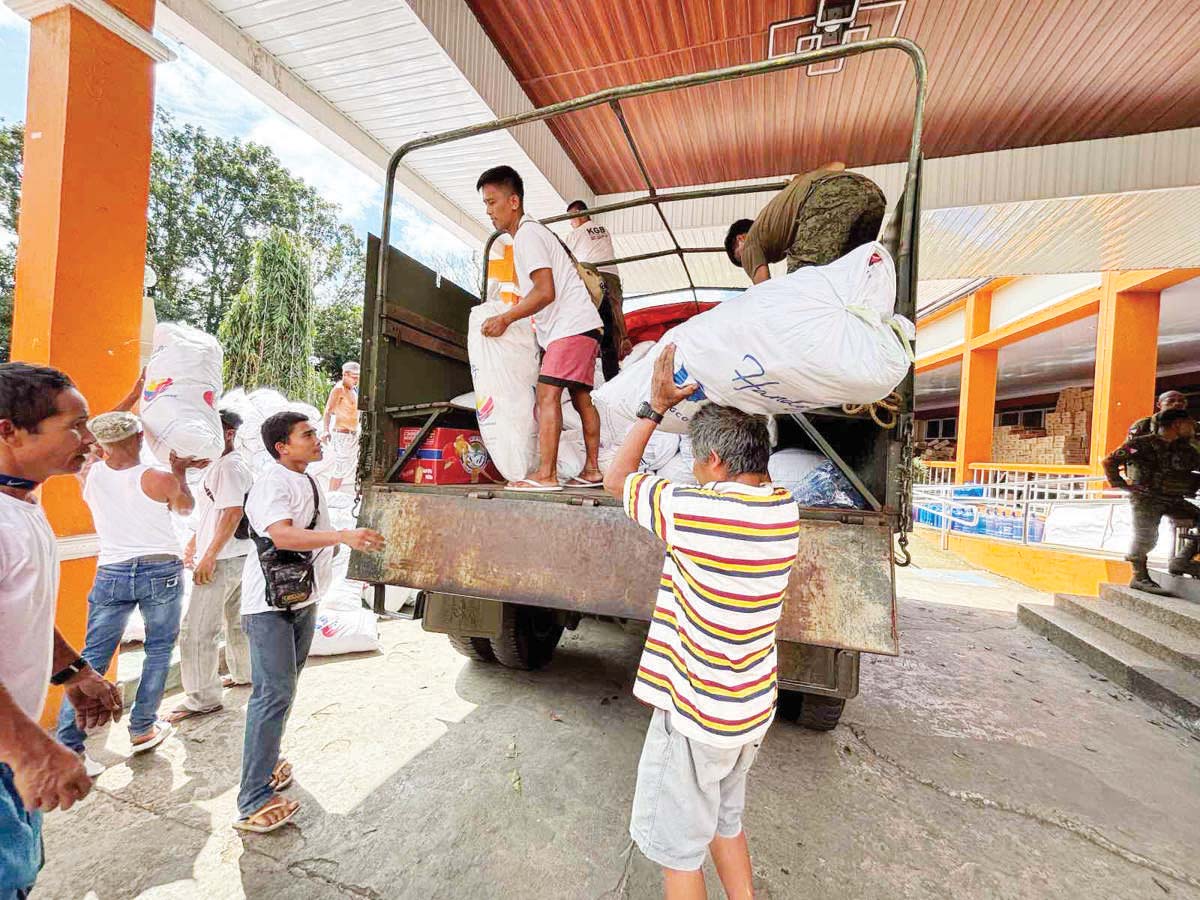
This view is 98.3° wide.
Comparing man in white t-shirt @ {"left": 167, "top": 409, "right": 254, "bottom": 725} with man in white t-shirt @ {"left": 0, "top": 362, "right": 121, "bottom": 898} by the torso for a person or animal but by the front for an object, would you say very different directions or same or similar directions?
very different directions

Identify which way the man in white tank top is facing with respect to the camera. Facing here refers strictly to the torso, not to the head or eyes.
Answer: away from the camera

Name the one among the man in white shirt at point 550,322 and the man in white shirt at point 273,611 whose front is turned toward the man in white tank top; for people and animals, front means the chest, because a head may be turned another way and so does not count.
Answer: the man in white shirt at point 550,322

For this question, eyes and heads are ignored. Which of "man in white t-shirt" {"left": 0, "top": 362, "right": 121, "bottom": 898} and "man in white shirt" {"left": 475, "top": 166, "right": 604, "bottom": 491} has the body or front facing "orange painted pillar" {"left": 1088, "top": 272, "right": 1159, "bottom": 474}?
the man in white t-shirt

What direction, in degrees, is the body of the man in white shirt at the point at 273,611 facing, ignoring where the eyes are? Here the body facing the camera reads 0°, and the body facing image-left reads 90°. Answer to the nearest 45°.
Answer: approximately 270°

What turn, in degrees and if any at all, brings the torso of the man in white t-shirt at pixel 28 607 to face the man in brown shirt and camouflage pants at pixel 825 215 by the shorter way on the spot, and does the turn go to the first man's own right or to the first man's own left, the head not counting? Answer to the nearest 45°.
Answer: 0° — they already face them

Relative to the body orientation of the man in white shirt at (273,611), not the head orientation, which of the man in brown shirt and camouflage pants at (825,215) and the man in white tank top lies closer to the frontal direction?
the man in brown shirt and camouflage pants

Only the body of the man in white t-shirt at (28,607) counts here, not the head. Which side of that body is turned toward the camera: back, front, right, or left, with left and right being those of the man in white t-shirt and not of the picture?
right

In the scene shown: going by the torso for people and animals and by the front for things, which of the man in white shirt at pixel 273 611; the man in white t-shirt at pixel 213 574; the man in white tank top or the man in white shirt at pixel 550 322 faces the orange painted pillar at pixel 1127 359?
the man in white shirt at pixel 273 611

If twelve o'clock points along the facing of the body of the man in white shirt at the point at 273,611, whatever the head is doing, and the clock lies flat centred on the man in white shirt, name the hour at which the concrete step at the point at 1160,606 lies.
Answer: The concrete step is roughly at 12 o'clock from the man in white shirt.

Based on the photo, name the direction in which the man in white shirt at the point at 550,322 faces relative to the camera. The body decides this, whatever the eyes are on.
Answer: to the viewer's left

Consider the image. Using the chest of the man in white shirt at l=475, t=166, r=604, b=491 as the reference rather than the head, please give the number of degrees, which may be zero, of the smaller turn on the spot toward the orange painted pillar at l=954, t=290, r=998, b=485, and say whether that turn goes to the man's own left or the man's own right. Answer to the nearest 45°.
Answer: approximately 135° to the man's own right

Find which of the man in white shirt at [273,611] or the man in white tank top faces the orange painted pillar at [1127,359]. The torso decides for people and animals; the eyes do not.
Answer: the man in white shirt

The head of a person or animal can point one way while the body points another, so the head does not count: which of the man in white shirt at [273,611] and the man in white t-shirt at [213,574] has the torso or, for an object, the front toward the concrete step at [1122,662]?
the man in white shirt
